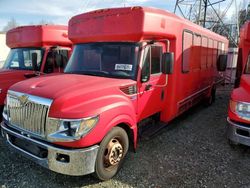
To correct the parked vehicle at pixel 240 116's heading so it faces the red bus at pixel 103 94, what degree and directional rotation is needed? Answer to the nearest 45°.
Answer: approximately 45° to its right

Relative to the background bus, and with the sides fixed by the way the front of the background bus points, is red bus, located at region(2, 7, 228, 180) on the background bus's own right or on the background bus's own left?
on the background bus's own left

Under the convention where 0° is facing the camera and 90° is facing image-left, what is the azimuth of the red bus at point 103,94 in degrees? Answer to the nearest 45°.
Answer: approximately 45°

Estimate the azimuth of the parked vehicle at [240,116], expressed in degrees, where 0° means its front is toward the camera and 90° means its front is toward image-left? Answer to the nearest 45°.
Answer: approximately 0°

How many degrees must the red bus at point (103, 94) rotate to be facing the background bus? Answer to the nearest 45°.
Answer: approximately 90° to its right

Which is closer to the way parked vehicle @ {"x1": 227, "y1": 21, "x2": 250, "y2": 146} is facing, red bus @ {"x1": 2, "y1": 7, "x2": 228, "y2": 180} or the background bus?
the red bus

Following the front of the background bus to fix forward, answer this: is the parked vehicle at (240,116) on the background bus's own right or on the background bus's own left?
on the background bus's own left

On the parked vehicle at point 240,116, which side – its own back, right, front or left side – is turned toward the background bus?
right
